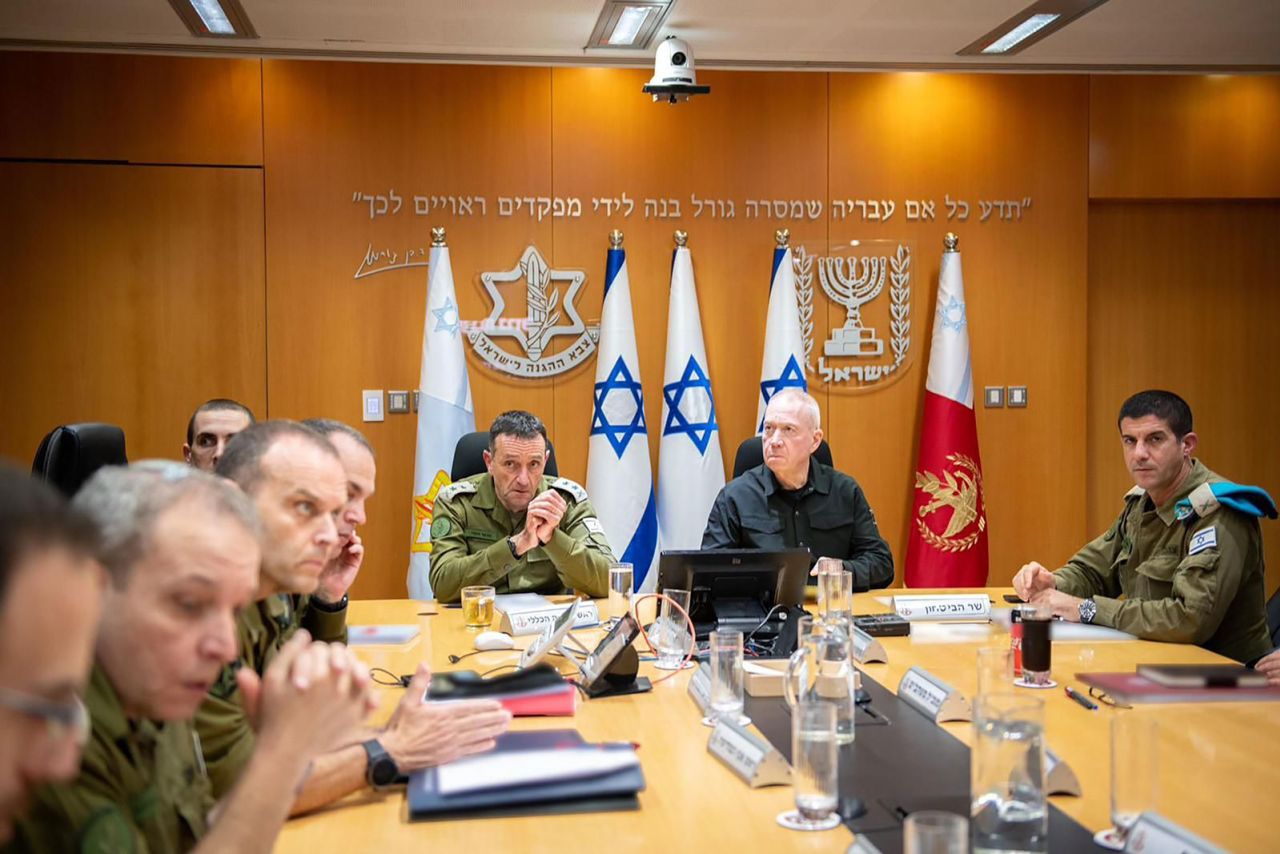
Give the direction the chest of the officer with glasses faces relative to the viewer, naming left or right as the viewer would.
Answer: facing to the right of the viewer

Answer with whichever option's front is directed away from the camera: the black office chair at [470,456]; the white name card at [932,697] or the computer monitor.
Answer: the computer monitor

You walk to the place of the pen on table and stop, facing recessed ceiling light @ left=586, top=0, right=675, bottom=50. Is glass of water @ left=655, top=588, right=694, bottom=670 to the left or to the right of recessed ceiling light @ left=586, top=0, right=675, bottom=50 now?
left

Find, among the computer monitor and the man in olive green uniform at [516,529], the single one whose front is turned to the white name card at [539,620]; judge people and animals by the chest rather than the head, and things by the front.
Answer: the man in olive green uniform

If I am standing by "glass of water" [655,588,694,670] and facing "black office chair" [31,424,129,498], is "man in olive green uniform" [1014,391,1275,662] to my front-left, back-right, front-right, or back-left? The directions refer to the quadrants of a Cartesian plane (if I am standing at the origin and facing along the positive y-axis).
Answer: back-right

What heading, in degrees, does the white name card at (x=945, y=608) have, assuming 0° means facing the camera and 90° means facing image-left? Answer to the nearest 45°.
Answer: approximately 0°

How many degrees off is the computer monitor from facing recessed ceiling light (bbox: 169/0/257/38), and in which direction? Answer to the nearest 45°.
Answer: approximately 45° to its left

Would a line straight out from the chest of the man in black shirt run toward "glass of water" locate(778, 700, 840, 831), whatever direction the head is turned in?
yes

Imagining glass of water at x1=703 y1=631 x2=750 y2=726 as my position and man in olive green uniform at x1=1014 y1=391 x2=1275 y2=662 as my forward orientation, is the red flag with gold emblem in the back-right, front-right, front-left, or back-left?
front-left

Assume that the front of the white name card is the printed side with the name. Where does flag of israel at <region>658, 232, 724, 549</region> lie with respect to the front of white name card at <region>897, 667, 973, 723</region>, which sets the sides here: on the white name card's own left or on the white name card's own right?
on the white name card's own right

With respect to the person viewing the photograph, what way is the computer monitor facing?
facing away from the viewer

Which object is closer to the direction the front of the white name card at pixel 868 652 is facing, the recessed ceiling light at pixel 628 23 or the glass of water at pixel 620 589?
the glass of water

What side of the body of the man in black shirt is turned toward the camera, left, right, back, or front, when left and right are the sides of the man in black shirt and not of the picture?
front

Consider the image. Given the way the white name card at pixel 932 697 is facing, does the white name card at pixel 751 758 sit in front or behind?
in front

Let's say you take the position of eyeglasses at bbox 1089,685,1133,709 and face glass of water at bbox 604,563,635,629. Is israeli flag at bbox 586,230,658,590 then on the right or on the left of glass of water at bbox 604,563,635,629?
right

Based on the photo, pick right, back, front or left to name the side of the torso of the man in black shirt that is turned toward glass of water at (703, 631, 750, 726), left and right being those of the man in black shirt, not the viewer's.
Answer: front

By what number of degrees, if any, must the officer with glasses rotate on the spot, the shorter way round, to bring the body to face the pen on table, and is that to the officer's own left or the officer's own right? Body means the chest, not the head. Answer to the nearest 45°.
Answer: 0° — they already face it

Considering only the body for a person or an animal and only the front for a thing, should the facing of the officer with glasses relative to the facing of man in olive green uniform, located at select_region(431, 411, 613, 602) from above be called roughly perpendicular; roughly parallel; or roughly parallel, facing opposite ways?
roughly perpendicular

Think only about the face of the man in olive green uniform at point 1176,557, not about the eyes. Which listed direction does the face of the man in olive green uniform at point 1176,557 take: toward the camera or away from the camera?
toward the camera

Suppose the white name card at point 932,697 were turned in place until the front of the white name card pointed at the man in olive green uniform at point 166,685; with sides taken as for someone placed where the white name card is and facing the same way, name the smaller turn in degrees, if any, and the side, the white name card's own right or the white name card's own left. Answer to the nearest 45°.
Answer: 0° — it already faces them
